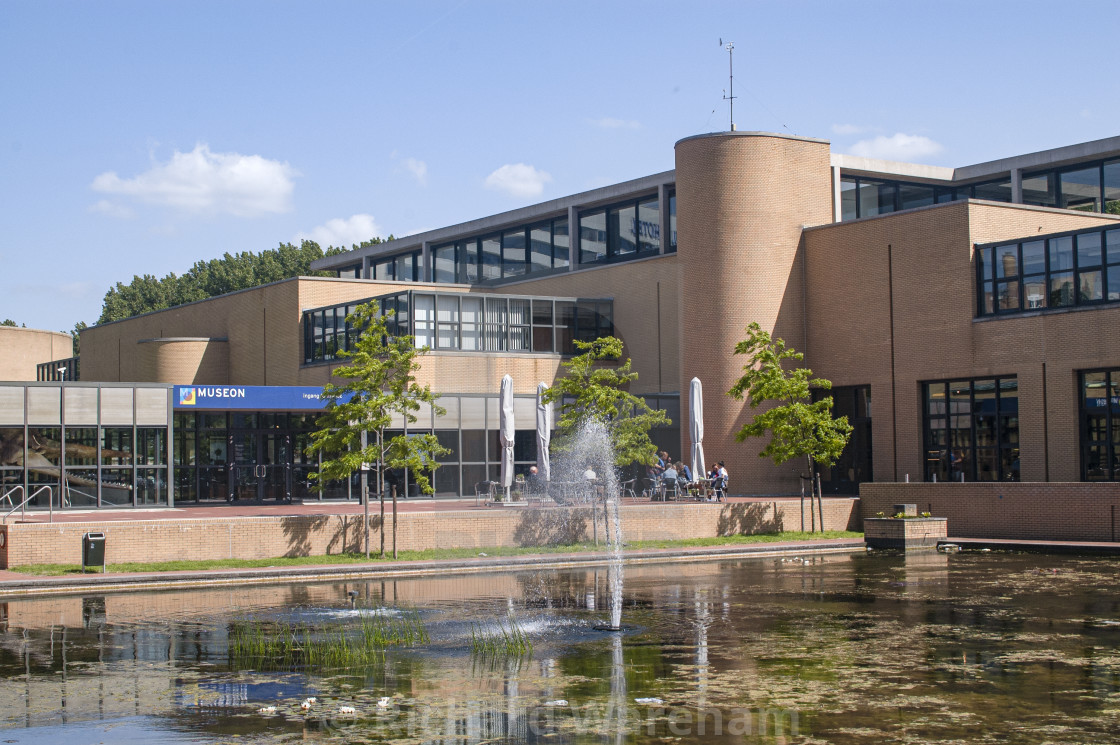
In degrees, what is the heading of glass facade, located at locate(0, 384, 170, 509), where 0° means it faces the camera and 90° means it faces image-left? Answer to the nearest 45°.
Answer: approximately 0°

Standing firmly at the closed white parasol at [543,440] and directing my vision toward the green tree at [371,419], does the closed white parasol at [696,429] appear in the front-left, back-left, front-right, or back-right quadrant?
back-left

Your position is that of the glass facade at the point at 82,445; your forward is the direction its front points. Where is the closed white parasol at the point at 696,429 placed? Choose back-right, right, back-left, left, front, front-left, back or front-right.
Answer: left

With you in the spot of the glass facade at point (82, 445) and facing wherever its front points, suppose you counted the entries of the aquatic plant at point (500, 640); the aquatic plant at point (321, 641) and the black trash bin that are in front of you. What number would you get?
3

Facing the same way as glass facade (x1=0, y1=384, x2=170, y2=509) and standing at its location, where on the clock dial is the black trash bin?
The black trash bin is roughly at 12 o'clock from the glass facade.

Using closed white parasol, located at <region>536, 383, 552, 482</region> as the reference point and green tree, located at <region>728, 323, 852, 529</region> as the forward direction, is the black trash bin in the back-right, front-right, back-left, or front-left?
back-right

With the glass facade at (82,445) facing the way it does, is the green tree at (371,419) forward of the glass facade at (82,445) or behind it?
forward

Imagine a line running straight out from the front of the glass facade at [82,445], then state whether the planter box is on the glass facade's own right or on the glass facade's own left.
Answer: on the glass facade's own left

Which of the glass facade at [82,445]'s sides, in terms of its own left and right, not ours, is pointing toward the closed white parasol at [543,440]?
left
